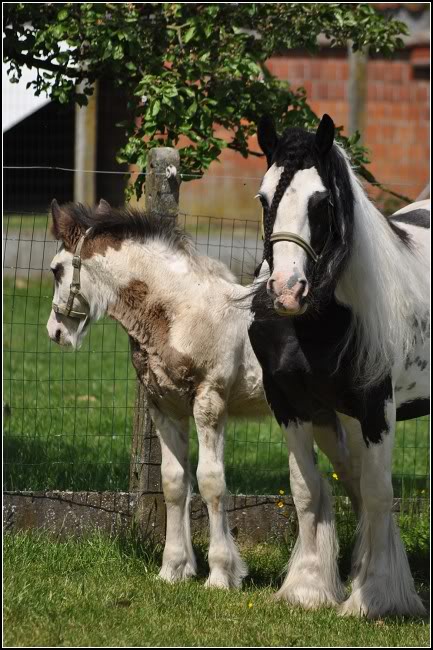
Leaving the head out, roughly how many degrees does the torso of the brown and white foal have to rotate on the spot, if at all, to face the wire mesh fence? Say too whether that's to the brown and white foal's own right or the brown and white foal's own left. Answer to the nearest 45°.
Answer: approximately 135° to the brown and white foal's own right

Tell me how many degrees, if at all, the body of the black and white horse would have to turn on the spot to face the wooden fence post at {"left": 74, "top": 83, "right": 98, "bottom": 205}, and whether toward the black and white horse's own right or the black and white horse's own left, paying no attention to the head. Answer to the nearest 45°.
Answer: approximately 135° to the black and white horse's own right

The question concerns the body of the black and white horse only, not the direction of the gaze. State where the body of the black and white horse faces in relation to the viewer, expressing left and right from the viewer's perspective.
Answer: facing the viewer and to the left of the viewer

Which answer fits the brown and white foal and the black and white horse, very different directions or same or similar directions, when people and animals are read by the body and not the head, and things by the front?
same or similar directions

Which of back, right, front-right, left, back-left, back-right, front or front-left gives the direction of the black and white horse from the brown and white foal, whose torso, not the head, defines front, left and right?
left

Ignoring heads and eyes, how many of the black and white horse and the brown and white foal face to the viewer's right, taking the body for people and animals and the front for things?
0

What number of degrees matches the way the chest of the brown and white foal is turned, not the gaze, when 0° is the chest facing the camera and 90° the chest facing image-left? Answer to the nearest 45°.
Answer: approximately 45°

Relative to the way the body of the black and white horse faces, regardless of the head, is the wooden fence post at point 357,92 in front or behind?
behind

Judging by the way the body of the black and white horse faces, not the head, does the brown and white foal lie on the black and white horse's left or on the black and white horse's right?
on the black and white horse's right

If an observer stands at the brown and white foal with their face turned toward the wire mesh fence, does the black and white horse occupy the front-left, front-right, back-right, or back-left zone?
back-right
